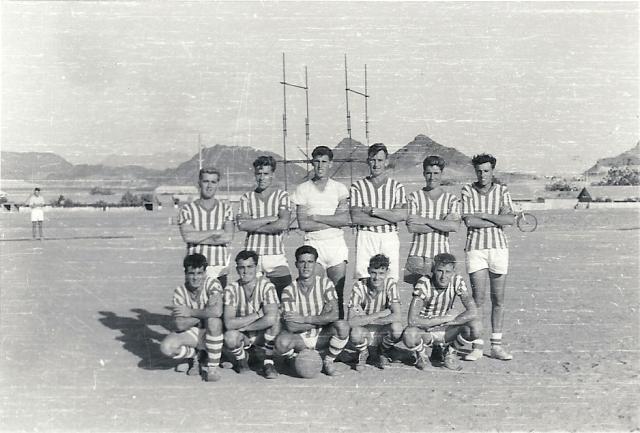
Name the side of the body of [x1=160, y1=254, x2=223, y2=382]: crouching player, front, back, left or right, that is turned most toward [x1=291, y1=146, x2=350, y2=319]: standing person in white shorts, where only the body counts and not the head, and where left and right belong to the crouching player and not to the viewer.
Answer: left

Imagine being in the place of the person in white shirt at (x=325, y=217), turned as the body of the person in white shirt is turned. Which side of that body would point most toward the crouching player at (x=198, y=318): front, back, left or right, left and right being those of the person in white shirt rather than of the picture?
right

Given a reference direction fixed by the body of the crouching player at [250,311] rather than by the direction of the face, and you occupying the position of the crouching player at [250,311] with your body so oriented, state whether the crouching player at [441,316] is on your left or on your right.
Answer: on your left
